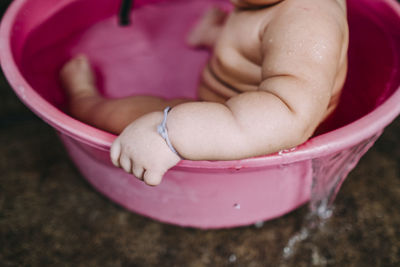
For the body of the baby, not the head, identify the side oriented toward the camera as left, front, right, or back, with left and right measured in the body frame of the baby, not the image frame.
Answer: left

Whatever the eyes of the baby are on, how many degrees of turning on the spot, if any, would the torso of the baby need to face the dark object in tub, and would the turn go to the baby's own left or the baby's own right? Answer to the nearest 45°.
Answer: approximately 45° to the baby's own right
